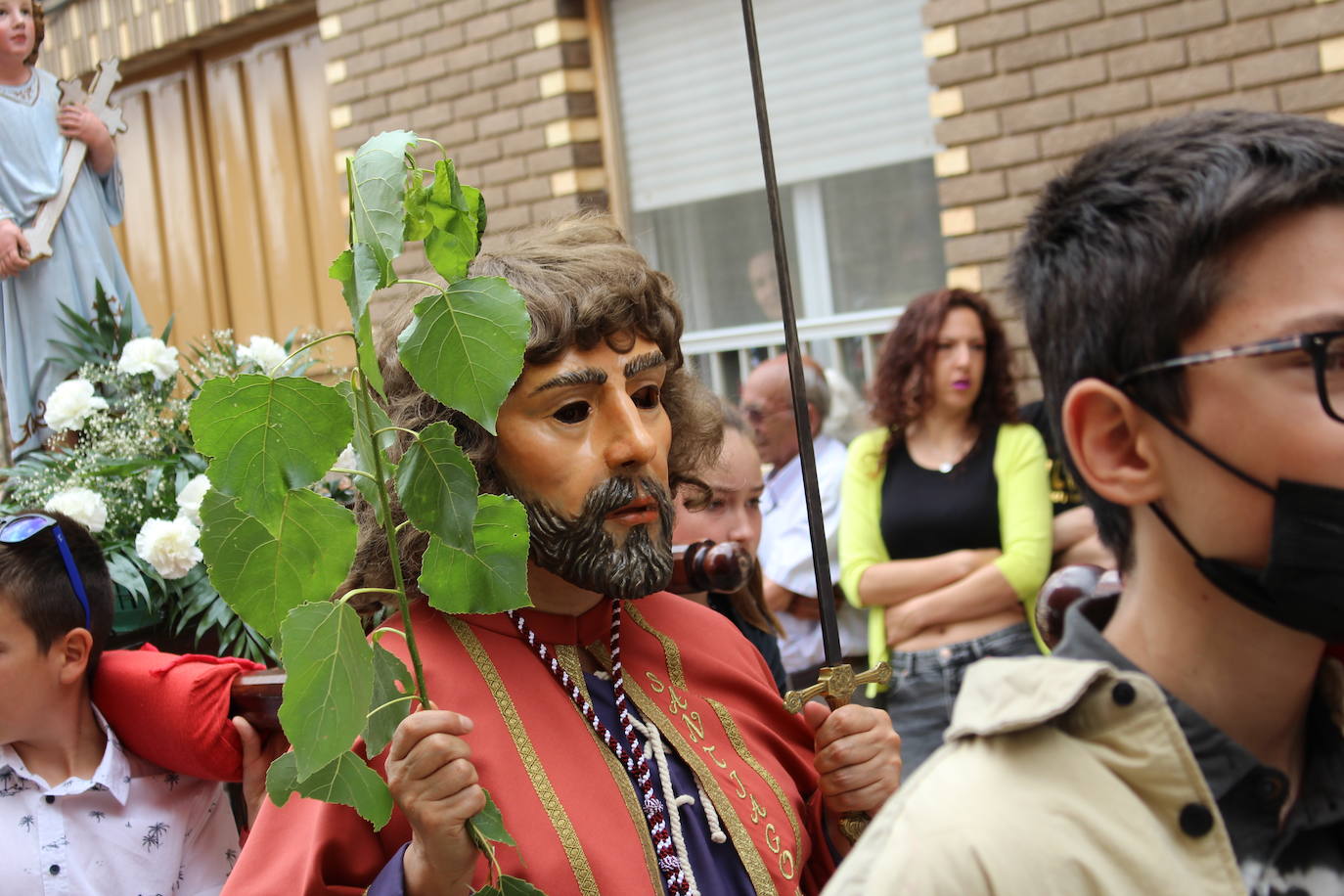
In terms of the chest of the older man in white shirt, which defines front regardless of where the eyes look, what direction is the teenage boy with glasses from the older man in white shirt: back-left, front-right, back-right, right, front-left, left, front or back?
left

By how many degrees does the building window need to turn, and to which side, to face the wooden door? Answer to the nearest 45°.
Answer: approximately 135° to its right

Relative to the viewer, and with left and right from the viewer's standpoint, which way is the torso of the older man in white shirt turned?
facing to the left of the viewer

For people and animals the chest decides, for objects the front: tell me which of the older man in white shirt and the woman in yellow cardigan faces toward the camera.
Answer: the woman in yellow cardigan

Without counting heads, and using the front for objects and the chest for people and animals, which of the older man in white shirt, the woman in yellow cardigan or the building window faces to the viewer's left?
the older man in white shirt

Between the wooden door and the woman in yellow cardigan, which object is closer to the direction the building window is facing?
the woman in yellow cardigan

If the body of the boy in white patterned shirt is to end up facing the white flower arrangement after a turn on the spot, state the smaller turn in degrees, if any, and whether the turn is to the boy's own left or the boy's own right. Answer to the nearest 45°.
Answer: approximately 135° to the boy's own right

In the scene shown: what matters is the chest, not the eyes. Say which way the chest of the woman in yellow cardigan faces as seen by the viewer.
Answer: toward the camera

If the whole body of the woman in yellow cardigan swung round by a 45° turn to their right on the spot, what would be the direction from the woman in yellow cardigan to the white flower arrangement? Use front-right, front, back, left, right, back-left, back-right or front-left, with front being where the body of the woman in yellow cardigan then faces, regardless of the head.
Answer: front
